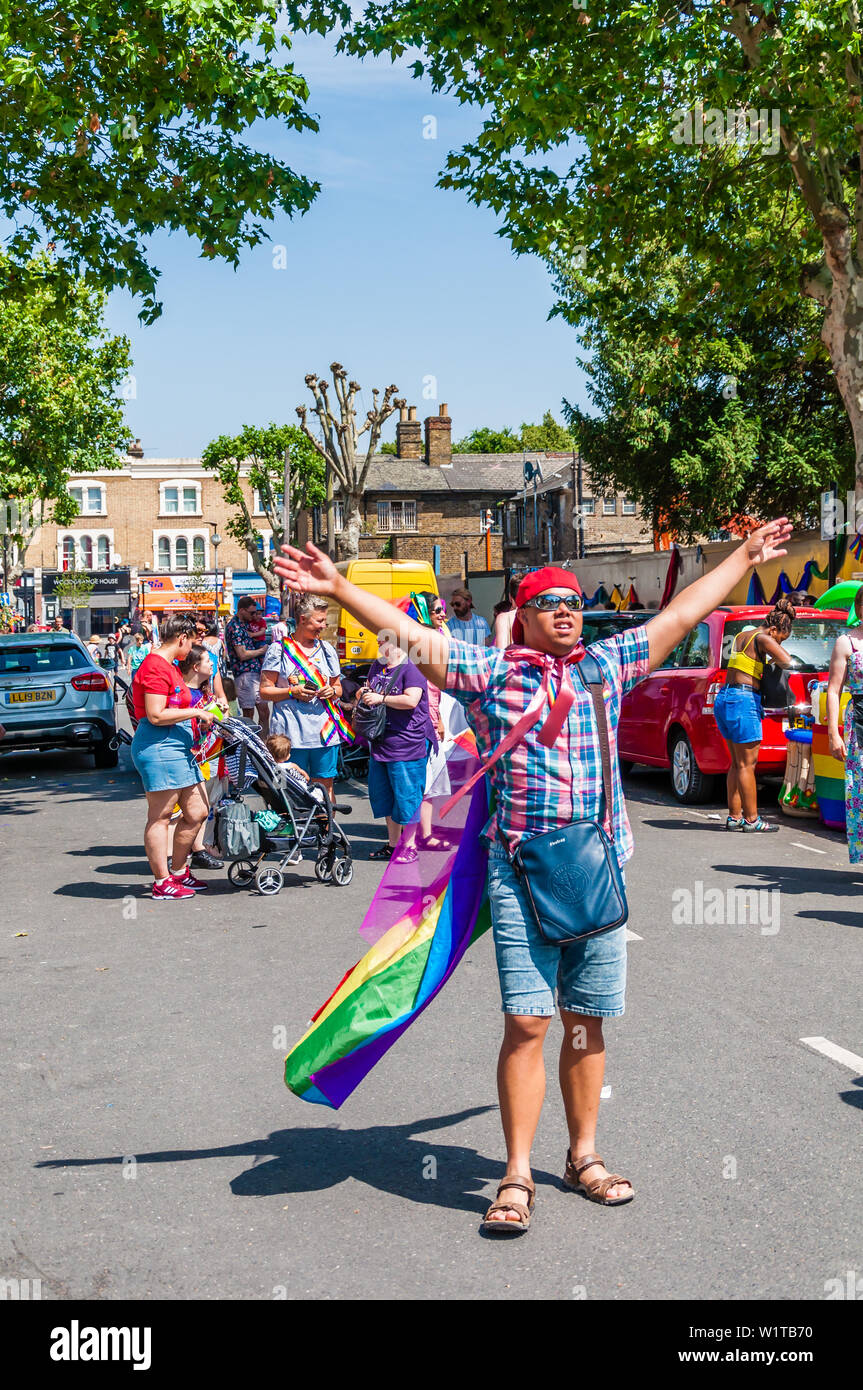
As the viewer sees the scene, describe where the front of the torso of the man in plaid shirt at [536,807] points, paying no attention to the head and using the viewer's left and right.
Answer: facing the viewer

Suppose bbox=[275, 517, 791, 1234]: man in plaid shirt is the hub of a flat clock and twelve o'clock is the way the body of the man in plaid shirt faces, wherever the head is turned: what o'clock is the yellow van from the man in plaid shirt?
The yellow van is roughly at 6 o'clock from the man in plaid shirt.

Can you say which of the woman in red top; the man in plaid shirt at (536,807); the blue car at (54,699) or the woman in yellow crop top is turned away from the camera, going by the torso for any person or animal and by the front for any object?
the blue car

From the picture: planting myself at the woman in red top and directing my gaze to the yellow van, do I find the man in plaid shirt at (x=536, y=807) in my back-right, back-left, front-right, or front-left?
back-right

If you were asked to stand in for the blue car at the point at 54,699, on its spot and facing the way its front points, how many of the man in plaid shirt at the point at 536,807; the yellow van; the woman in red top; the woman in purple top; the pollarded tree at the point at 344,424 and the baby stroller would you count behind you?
4

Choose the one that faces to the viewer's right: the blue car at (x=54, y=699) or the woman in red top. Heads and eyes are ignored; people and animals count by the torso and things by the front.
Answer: the woman in red top

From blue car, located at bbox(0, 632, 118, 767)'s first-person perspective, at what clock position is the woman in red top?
The woman in red top is roughly at 6 o'clock from the blue car.

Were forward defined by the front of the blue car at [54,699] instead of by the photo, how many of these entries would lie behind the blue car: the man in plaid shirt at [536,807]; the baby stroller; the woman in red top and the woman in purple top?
4

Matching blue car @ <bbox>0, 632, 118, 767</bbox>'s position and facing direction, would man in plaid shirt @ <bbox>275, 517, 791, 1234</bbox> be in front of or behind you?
behind

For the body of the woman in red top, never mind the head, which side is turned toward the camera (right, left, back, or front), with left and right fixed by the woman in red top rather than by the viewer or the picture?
right

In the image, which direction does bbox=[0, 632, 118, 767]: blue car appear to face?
away from the camera
